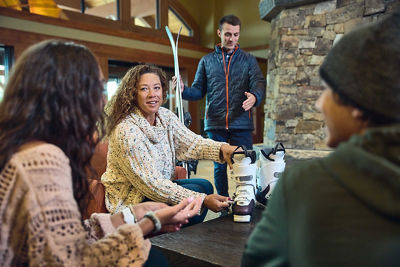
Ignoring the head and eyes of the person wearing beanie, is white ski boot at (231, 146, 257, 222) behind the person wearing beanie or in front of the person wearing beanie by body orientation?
in front

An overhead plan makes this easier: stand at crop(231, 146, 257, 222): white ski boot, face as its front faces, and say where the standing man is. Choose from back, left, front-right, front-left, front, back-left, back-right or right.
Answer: back

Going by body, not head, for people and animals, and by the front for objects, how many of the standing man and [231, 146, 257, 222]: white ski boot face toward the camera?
2

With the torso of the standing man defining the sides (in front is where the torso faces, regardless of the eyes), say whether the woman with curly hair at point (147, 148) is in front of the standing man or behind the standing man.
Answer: in front

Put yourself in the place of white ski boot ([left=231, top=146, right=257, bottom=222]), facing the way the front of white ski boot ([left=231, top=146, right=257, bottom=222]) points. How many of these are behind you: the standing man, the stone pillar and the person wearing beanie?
2

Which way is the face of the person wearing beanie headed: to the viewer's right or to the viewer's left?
to the viewer's left

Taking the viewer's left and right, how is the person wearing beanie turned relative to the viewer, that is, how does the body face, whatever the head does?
facing away from the viewer and to the left of the viewer

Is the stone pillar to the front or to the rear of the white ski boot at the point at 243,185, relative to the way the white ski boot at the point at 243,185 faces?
to the rear

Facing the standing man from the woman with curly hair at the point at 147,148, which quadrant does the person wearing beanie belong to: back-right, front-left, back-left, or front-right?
back-right

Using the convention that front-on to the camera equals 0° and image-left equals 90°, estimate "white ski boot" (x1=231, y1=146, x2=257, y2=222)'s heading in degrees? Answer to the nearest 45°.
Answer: approximately 0°

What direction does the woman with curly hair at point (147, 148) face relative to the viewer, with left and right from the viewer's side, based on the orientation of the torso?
facing the viewer and to the right of the viewer

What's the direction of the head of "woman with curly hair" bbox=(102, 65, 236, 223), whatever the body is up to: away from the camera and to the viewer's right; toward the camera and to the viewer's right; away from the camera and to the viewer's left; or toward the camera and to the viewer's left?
toward the camera and to the viewer's left

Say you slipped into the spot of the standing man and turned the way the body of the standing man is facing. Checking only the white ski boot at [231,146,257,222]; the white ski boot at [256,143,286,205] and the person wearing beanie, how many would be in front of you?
3
